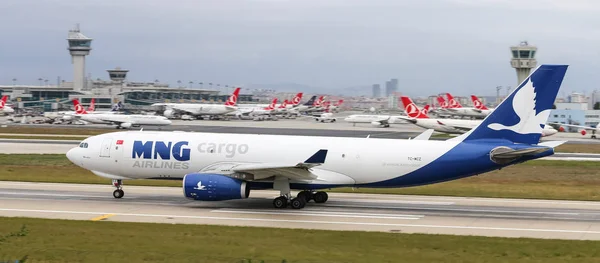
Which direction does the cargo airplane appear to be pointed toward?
to the viewer's left
